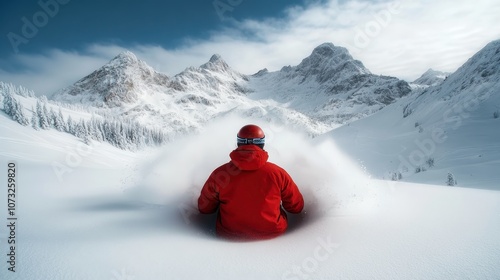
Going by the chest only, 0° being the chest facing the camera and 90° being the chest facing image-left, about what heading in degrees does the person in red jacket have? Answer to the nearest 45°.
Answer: approximately 180°

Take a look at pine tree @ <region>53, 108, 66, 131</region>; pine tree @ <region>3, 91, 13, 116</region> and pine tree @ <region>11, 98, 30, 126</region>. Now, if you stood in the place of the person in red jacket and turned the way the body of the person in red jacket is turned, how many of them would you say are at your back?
0

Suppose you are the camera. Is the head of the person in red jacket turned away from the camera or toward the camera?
away from the camera

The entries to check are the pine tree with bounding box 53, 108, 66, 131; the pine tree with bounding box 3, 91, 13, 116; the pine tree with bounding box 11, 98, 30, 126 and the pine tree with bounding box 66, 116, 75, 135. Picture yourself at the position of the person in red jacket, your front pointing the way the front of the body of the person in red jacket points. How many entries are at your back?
0

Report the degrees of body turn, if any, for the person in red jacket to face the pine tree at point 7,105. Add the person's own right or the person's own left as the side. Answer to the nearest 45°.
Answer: approximately 45° to the person's own left

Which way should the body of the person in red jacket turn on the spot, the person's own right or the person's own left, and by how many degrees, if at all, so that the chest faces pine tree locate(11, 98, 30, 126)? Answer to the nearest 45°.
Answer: approximately 45° to the person's own left

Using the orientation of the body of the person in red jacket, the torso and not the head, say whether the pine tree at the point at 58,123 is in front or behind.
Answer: in front

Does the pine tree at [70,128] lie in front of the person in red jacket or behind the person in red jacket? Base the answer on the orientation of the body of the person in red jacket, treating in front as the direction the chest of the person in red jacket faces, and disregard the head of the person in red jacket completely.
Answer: in front
